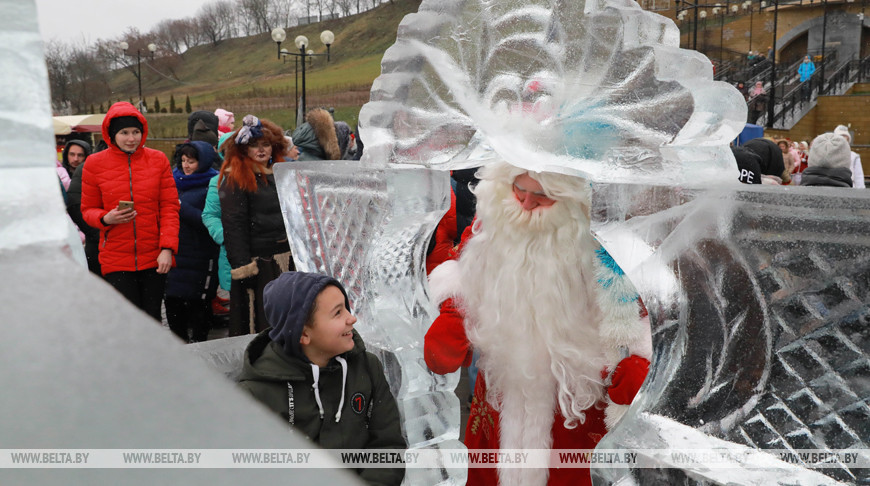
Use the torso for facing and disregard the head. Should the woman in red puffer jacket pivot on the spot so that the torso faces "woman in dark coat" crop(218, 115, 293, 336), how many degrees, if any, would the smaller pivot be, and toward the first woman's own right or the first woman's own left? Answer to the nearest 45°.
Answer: approximately 90° to the first woman's own left

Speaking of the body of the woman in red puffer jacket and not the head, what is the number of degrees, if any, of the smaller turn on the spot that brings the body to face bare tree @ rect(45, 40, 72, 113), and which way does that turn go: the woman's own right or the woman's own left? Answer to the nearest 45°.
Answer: approximately 180°

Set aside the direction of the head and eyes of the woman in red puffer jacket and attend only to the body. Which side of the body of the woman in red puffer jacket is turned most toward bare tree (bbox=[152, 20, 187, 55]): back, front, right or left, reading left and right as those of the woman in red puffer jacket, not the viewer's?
back

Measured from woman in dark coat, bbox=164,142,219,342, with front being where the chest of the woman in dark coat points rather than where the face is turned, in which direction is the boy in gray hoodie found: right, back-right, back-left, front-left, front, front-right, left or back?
front-left

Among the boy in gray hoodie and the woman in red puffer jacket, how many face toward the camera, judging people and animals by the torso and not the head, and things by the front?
2

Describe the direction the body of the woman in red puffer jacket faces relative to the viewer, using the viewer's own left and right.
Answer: facing the viewer

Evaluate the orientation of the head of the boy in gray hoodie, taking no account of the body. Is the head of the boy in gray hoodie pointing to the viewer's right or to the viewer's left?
to the viewer's right

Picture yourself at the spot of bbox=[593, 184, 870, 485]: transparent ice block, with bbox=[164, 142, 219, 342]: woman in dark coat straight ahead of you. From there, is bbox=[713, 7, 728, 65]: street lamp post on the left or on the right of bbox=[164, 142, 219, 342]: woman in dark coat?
right

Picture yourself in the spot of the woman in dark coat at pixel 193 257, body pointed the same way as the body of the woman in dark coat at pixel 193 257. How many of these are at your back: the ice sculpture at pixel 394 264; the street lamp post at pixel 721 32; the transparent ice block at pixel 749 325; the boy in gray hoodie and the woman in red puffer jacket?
1

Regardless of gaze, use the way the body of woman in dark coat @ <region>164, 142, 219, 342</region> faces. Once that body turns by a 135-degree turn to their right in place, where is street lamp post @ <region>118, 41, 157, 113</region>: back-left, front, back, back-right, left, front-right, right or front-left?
front

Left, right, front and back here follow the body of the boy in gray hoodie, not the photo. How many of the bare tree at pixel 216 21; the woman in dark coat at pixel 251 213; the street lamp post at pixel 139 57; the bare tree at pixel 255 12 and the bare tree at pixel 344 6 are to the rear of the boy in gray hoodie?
5

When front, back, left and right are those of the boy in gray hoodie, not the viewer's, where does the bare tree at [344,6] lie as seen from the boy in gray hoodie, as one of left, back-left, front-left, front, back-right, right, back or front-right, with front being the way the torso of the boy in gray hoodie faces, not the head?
back

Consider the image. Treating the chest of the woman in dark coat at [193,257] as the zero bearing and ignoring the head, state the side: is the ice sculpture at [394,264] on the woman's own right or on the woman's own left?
on the woman's own left

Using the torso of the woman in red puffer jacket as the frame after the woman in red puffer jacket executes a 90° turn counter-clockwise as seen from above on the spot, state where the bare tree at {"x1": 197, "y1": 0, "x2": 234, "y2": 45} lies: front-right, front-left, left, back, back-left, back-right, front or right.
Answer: left

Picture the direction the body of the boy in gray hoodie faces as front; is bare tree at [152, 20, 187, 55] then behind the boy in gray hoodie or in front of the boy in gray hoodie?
behind

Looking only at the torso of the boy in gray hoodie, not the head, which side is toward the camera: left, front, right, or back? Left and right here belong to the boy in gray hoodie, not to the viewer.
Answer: front
